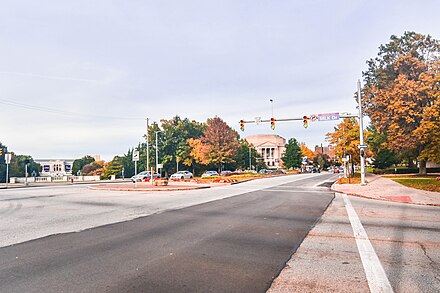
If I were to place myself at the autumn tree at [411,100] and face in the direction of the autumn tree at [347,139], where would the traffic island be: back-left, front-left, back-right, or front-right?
front-left

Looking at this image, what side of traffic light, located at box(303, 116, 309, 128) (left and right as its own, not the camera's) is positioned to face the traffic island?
right

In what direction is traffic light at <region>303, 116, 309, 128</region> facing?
toward the camera

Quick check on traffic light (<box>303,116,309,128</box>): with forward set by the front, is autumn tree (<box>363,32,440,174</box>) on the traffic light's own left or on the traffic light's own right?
on the traffic light's own left

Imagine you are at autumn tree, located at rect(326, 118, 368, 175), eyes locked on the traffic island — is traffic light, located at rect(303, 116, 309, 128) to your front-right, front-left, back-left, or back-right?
front-left

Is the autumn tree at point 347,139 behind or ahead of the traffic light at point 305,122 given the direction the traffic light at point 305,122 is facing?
behind
